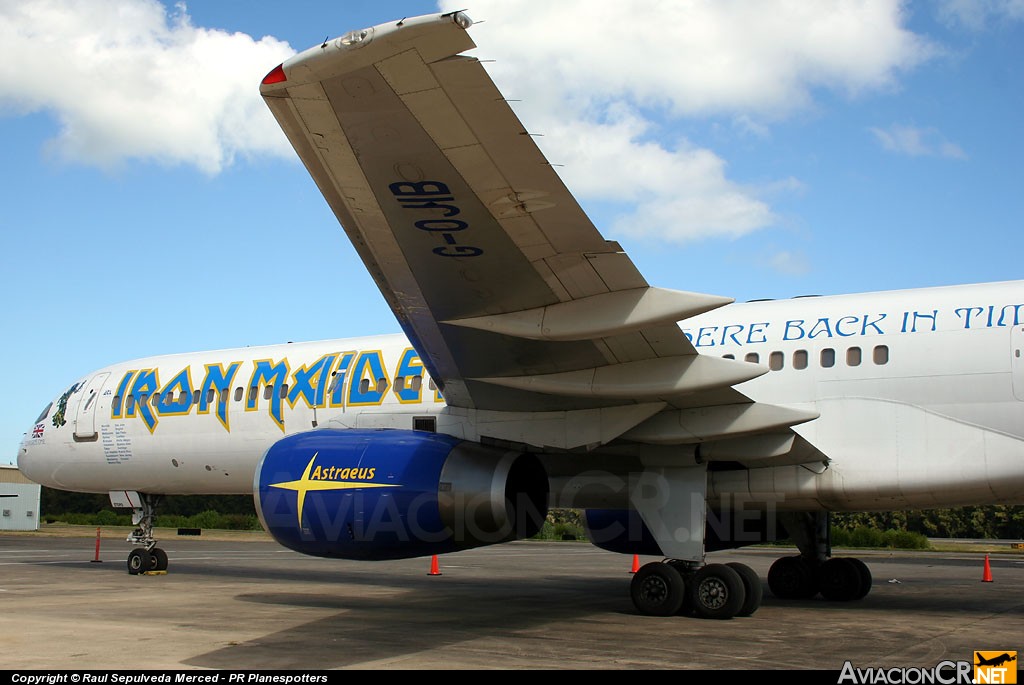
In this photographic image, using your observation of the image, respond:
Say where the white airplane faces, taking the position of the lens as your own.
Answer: facing away from the viewer and to the left of the viewer

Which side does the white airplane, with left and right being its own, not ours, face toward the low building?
front
